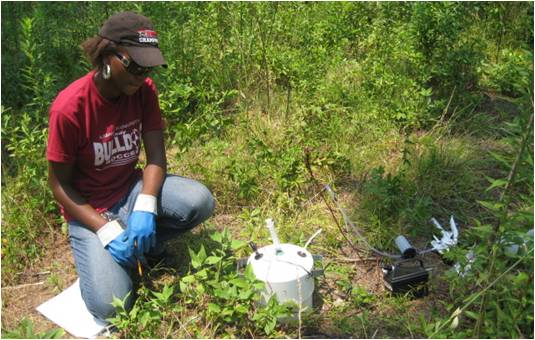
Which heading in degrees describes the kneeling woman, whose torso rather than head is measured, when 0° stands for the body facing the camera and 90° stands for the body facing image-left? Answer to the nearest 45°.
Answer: approximately 315°

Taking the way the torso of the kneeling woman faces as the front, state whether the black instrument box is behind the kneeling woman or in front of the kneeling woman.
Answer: in front
